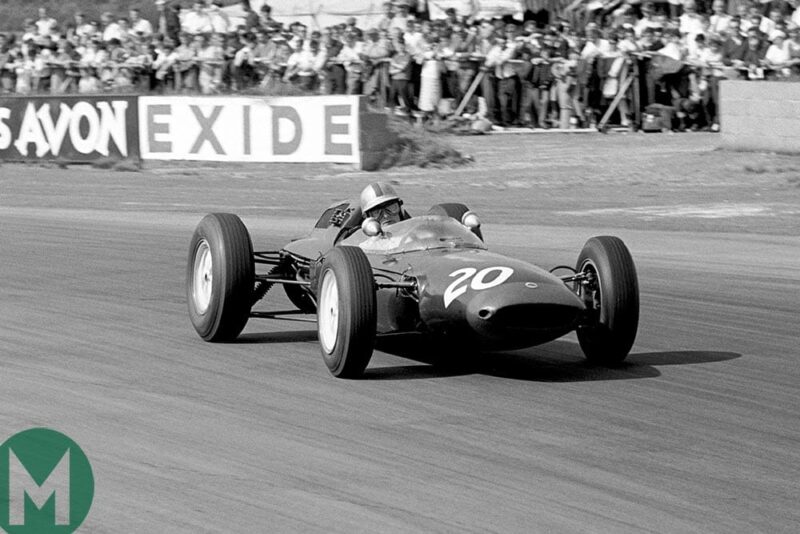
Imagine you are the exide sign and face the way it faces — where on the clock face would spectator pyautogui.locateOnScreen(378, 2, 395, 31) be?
The spectator is roughly at 7 o'clock from the exide sign.

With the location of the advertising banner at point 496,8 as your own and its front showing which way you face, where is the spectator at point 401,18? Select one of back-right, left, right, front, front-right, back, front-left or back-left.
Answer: front-right

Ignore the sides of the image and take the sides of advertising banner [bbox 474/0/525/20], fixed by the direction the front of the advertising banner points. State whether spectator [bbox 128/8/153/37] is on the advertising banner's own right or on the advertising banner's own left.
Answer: on the advertising banner's own right

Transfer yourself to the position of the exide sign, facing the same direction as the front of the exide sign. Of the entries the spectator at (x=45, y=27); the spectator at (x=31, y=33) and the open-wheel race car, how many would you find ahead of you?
1

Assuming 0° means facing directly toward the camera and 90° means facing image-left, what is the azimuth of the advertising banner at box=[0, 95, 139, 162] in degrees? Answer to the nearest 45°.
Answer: approximately 0°

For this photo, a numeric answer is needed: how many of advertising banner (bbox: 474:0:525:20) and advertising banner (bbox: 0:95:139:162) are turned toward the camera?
2

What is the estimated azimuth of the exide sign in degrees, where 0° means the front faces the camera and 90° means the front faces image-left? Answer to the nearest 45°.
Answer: approximately 0°

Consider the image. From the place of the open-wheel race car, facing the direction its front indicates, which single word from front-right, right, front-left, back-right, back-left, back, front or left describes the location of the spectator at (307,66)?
back-left

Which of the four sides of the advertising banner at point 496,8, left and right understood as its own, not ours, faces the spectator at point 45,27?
right

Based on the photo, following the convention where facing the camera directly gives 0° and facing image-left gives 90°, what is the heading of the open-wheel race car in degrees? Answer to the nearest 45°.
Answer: approximately 315°

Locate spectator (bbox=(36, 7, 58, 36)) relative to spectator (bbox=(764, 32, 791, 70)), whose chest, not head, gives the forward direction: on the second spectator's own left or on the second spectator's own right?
on the second spectator's own right

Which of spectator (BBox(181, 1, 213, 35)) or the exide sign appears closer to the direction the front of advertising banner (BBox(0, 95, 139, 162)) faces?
the exide sign
